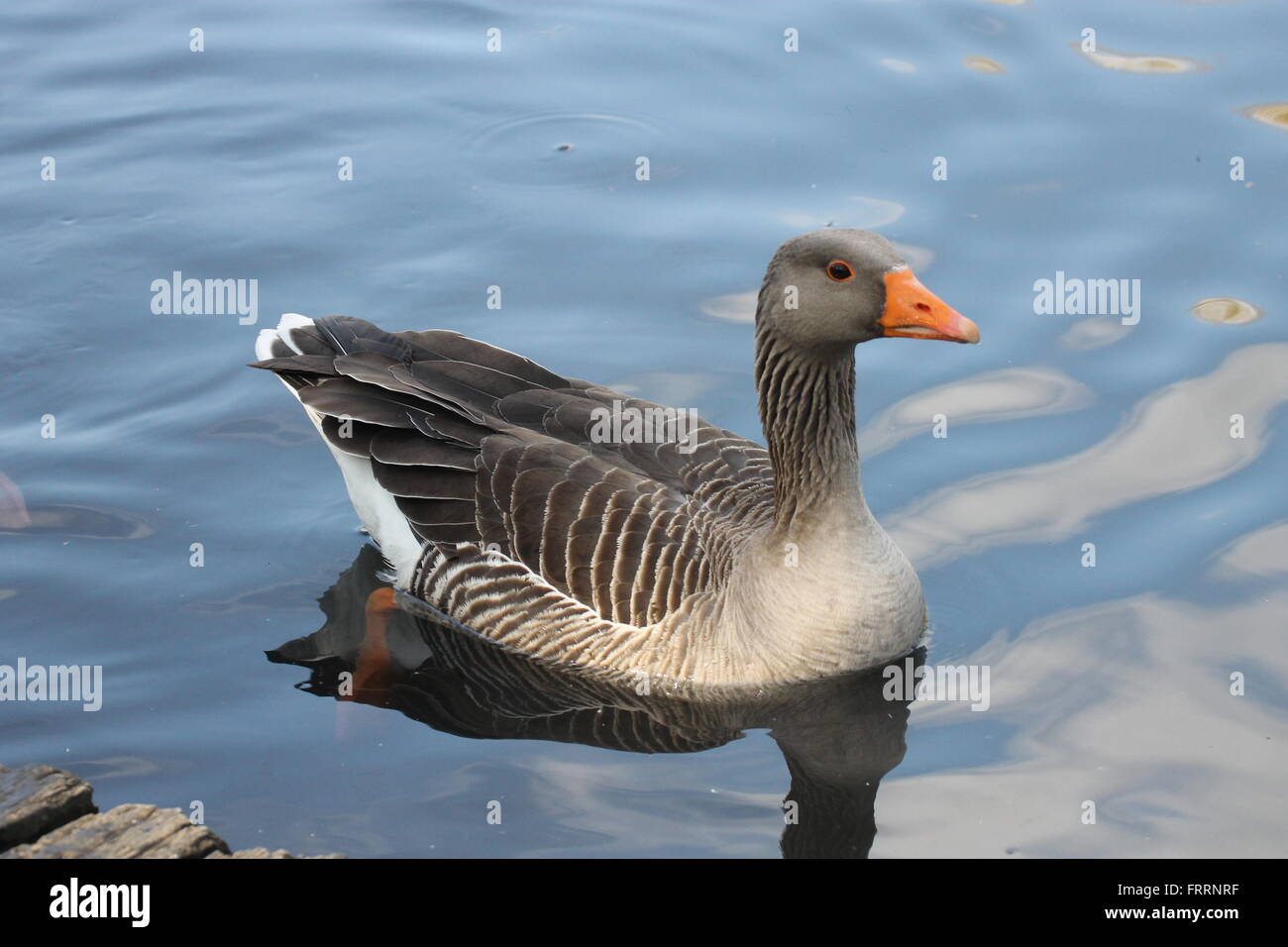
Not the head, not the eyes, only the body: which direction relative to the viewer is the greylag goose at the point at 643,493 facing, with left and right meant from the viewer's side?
facing the viewer and to the right of the viewer

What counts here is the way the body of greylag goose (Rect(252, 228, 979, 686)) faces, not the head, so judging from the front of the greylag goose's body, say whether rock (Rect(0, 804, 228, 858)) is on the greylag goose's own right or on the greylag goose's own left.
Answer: on the greylag goose's own right

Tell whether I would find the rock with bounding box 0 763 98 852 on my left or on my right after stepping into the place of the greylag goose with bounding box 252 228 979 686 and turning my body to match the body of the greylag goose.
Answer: on my right
